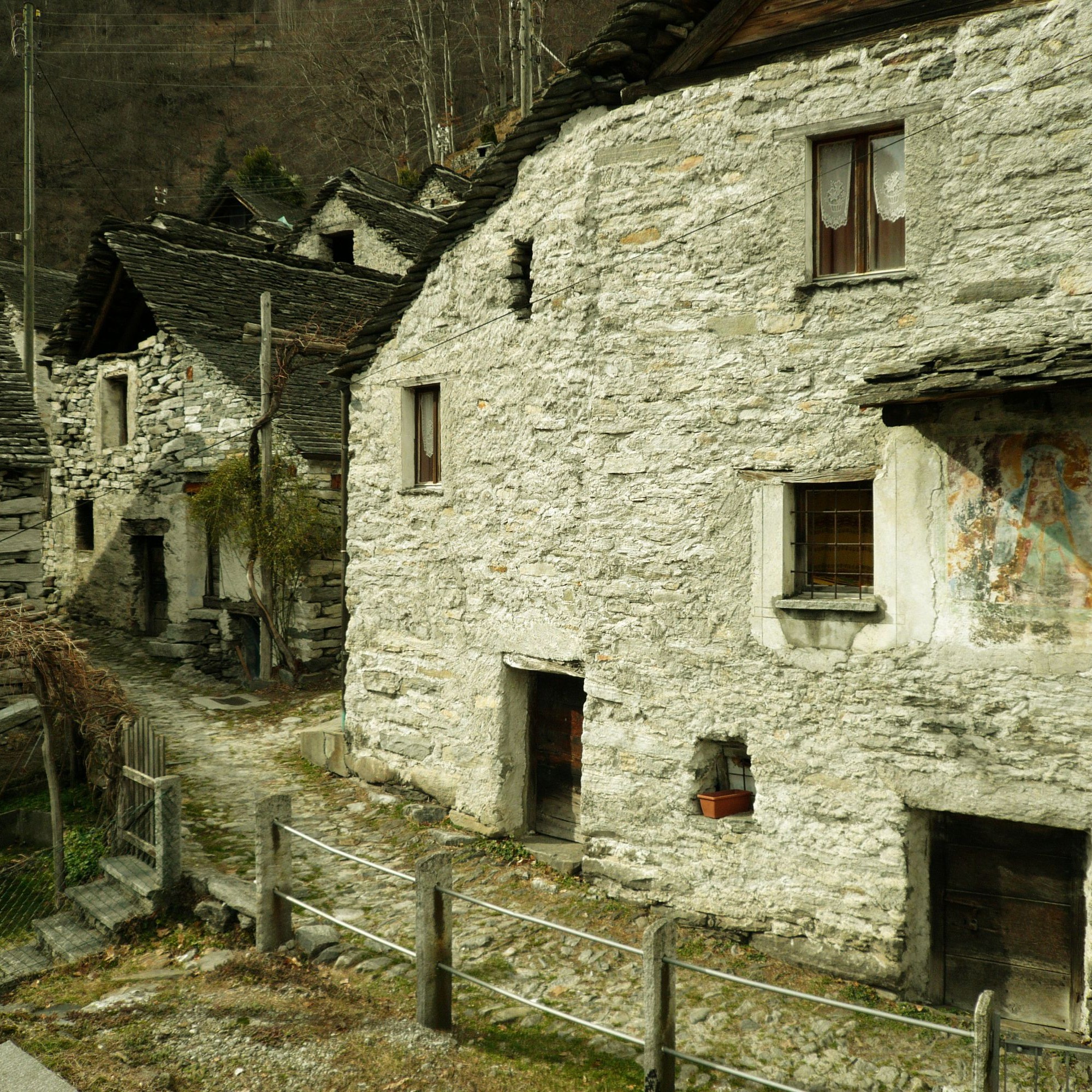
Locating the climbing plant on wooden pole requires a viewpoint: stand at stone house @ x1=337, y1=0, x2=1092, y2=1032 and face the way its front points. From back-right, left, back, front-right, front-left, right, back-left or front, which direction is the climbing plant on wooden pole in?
right

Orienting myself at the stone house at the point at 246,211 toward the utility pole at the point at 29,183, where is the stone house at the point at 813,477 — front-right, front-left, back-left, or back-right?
front-left

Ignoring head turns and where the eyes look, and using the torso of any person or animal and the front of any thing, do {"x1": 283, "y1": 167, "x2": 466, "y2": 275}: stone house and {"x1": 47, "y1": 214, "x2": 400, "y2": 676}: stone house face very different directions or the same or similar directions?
same or similar directions

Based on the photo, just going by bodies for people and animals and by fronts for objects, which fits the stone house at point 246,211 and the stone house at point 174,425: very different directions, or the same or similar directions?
same or similar directions

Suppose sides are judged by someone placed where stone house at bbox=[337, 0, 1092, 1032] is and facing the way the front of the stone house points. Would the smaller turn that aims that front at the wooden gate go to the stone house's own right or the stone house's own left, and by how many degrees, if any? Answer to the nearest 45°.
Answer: approximately 45° to the stone house's own right

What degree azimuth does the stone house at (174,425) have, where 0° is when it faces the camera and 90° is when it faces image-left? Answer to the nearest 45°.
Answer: approximately 45°

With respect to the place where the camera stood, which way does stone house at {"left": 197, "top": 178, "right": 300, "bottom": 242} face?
facing the viewer and to the left of the viewer

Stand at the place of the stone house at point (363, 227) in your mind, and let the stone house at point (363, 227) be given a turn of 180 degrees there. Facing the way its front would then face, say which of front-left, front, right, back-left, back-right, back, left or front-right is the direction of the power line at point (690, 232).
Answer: back-right

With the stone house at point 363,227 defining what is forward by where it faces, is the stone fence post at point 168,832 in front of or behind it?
in front

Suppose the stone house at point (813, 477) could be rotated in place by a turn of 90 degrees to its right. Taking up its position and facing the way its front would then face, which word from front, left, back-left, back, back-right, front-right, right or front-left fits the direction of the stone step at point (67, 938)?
front-left

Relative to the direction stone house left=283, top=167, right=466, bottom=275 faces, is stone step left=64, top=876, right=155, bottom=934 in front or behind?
in front

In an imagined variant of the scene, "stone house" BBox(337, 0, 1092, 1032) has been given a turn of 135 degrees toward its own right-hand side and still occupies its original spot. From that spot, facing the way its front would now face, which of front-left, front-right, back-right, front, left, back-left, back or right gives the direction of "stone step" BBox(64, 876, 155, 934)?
left
